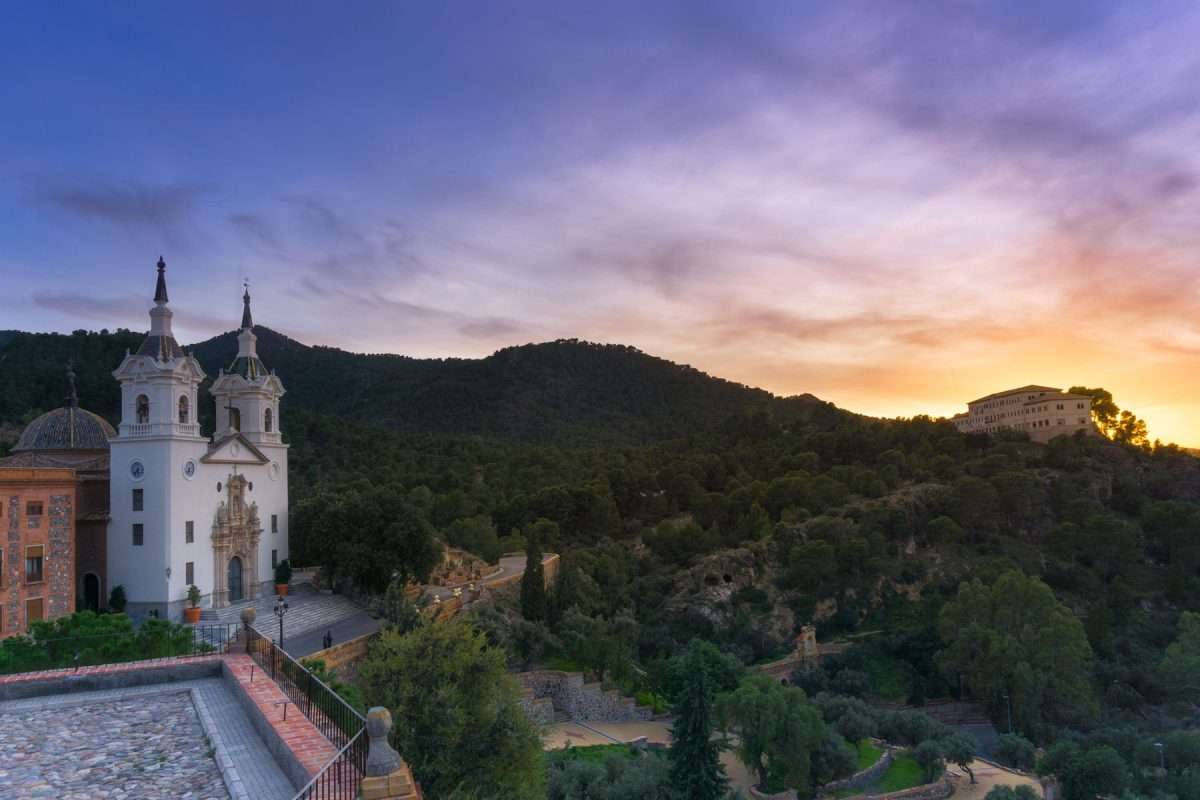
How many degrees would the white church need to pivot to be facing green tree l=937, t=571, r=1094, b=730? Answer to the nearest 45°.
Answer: approximately 45° to its left

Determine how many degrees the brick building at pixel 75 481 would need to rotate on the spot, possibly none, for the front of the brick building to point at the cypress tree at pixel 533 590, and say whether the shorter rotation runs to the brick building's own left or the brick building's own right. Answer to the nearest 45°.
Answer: approximately 135° to the brick building's own left

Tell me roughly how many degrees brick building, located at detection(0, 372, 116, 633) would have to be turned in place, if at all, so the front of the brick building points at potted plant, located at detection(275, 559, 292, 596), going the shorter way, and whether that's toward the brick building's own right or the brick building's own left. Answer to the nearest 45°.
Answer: approximately 90° to the brick building's own left

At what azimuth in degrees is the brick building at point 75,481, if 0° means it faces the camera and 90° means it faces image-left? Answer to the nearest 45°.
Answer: approximately 315°
